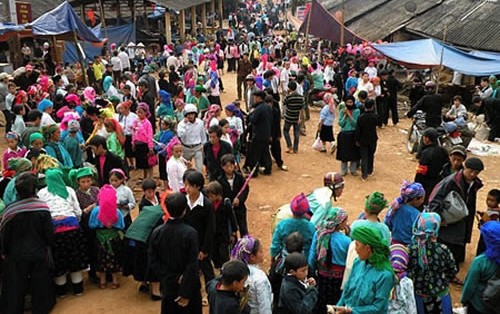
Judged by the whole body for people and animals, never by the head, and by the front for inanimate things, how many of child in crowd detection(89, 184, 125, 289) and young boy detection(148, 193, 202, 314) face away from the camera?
2

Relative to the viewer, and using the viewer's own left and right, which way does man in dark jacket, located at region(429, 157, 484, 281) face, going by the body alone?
facing the viewer and to the right of the viewer

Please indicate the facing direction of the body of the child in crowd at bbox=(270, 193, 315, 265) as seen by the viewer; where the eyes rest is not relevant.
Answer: away from the camera

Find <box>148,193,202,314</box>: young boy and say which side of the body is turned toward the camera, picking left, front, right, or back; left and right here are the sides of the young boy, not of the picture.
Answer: back

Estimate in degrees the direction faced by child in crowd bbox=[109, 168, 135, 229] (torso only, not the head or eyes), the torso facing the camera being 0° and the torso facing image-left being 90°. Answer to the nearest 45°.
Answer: approximately 45°

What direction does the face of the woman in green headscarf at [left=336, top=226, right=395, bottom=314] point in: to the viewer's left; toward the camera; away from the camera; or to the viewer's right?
to the viewer's left

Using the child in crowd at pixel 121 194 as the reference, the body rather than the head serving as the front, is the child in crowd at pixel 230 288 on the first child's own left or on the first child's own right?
on the first child's own left

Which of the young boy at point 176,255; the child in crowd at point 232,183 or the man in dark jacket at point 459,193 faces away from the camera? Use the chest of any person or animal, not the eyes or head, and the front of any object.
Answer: the young boy

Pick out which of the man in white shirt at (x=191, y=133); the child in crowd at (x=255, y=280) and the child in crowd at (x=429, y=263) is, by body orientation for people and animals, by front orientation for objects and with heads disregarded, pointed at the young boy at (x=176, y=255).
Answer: the man in white shirt

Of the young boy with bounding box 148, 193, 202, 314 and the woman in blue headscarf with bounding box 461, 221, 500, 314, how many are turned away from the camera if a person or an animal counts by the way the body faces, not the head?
2
